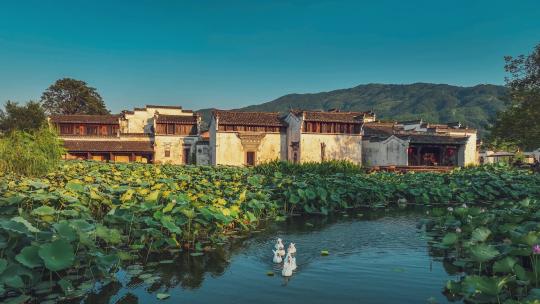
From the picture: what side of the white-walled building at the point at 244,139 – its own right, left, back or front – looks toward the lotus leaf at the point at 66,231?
front

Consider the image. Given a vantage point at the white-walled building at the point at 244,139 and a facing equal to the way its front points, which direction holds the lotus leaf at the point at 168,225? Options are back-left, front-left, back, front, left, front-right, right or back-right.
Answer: front

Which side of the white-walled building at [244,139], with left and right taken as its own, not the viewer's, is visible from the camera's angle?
front

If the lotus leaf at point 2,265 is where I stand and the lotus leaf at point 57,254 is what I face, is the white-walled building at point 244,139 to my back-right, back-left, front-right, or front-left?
front-left

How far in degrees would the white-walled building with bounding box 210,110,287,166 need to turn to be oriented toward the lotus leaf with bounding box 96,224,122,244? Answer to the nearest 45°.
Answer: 0° — it already faces it

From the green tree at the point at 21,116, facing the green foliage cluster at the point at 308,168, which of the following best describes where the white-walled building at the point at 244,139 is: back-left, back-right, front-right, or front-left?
front-left

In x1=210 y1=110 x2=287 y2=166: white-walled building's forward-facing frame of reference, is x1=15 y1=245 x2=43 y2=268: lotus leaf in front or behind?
in front

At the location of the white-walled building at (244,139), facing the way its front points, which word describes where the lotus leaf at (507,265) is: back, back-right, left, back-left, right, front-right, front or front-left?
front

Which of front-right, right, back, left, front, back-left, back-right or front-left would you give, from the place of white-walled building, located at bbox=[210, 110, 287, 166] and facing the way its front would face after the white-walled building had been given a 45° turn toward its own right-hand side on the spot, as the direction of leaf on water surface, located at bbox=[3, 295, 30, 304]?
front-left

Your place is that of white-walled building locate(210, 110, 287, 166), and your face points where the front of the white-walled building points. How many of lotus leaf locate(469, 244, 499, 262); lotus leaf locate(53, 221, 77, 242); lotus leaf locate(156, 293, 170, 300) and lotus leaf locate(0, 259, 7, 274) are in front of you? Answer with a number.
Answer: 4

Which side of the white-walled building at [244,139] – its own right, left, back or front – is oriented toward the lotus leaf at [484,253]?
front

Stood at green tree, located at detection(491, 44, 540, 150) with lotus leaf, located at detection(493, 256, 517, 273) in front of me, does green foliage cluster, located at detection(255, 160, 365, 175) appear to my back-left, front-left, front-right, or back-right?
front-right

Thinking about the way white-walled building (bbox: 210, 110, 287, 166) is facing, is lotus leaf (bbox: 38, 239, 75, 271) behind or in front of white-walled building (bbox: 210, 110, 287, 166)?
in front

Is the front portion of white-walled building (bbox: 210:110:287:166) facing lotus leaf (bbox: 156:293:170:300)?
yes

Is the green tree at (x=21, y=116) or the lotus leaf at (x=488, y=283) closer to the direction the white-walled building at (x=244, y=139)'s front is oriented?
the lotus leaf
